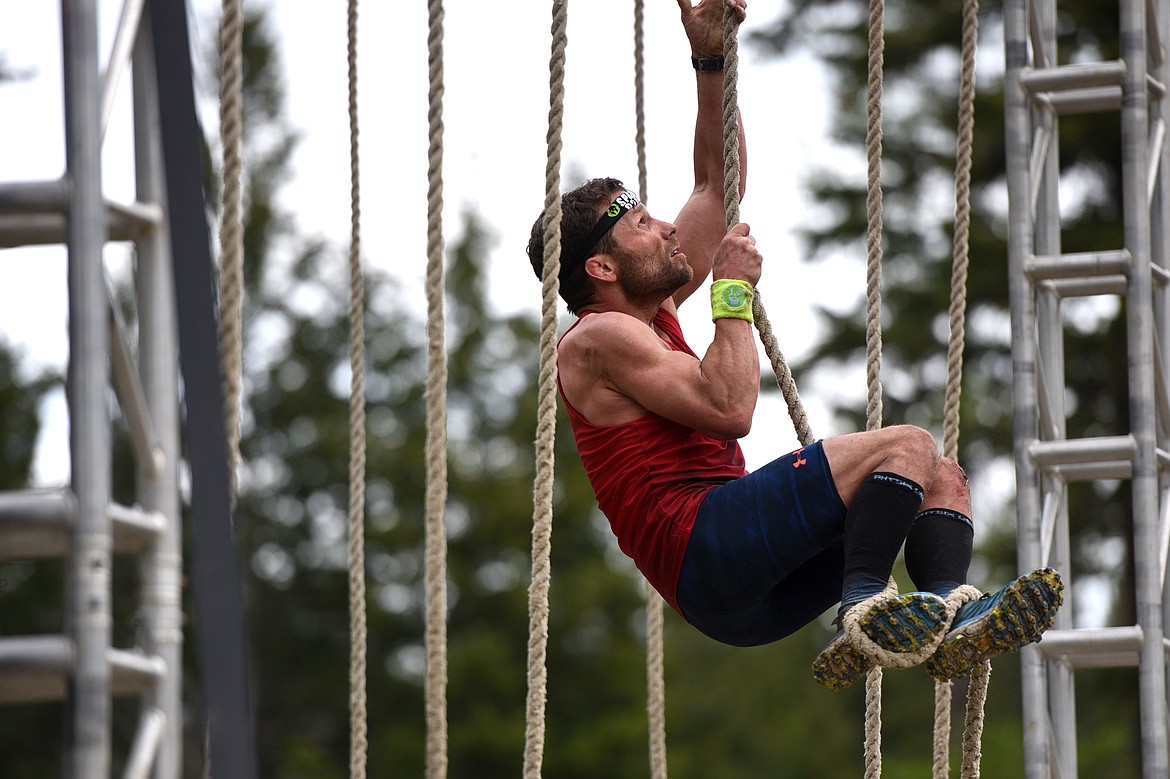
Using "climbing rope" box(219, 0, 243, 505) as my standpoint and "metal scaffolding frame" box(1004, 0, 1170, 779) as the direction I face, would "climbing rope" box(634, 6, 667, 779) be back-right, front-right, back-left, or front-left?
front-left

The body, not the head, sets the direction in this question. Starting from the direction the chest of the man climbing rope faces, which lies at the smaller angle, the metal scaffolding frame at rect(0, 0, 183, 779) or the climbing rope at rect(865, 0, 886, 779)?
the climbing rope

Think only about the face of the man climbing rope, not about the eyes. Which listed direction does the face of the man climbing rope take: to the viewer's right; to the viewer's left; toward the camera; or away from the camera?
to the viewer's right

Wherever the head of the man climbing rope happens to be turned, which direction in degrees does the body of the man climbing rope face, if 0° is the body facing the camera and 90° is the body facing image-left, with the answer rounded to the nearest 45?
approximately 270°

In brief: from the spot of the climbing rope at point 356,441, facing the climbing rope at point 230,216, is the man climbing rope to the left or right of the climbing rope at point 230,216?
left

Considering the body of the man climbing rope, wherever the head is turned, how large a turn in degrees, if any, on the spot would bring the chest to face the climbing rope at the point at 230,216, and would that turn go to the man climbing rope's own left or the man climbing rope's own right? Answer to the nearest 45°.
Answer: approximately 135° to the man climbing rope's own right

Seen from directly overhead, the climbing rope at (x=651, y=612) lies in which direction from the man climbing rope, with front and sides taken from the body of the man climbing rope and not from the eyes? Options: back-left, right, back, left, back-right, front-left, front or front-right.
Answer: left

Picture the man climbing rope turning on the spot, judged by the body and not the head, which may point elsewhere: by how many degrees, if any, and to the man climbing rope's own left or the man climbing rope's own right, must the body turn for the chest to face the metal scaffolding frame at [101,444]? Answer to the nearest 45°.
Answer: approximately 135° to the man climbing rope's own right

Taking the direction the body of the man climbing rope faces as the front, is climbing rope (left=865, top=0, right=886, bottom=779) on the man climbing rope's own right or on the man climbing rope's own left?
on the man climbing rope's own left
